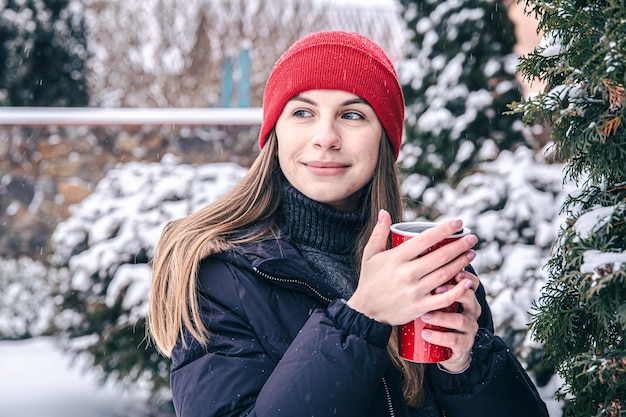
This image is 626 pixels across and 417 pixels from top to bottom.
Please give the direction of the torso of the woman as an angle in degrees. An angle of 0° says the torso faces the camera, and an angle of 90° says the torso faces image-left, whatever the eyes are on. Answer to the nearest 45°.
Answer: approximately 315°

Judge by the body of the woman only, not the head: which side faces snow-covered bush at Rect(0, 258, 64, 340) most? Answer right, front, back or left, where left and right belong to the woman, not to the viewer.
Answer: back

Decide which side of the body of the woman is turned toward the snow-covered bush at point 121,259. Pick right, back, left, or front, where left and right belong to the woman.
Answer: back

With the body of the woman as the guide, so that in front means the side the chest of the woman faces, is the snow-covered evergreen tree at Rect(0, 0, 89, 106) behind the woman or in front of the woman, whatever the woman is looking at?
behind

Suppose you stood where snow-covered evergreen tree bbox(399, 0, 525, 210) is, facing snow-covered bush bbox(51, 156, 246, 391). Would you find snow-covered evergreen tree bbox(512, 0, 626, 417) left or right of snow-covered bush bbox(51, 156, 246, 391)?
left

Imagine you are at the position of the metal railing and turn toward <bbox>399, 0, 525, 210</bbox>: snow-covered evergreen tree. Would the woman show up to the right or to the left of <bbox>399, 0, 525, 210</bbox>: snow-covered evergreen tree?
right

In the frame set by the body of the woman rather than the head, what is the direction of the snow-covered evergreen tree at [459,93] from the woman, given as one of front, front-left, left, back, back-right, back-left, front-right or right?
back-left
